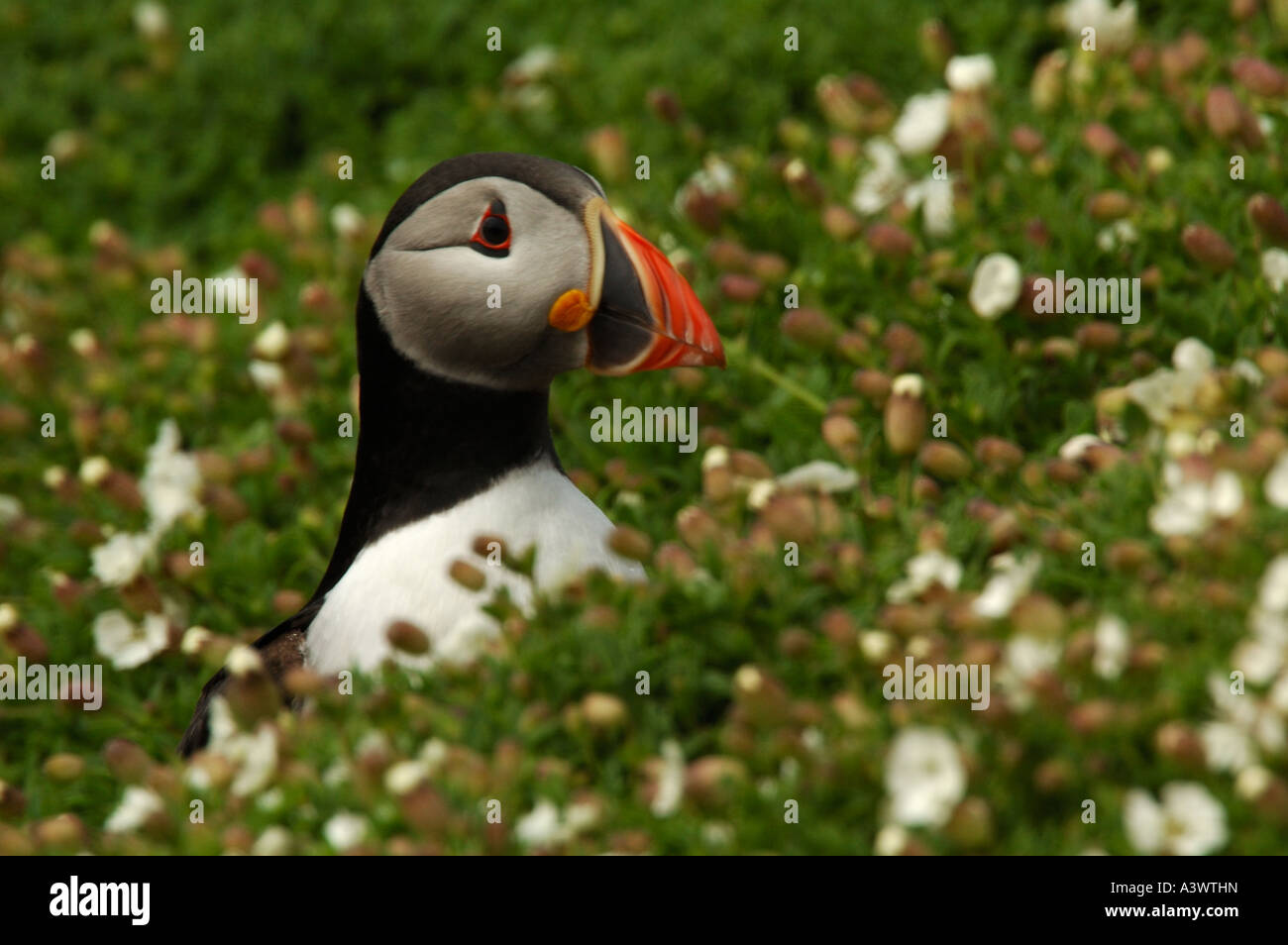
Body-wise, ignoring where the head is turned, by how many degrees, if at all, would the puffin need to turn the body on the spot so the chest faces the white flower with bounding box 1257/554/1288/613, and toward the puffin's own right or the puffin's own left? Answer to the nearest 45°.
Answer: approximately 45° to the puffin's own left

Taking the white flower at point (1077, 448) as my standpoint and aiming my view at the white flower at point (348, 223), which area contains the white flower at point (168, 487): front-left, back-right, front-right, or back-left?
front-left

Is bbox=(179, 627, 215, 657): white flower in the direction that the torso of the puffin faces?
no

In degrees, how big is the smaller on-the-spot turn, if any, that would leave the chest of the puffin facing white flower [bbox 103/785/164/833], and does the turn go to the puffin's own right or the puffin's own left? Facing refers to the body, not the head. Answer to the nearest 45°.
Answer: approximately 135° to the puffin's own right

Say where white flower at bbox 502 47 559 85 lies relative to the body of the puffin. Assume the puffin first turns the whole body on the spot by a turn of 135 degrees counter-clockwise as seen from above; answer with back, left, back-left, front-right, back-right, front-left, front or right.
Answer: front-right

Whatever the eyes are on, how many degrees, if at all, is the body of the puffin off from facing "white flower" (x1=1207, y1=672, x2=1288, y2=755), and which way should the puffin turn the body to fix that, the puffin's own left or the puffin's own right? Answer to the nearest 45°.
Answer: approximately 45° to the puffin's own right

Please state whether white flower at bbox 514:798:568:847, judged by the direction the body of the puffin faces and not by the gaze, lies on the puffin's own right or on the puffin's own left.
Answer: on the puffin's own right

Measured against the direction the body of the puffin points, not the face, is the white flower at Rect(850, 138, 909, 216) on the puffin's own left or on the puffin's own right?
on the puffin's own left

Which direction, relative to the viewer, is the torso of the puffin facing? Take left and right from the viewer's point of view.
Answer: facing to the right of the viewer
